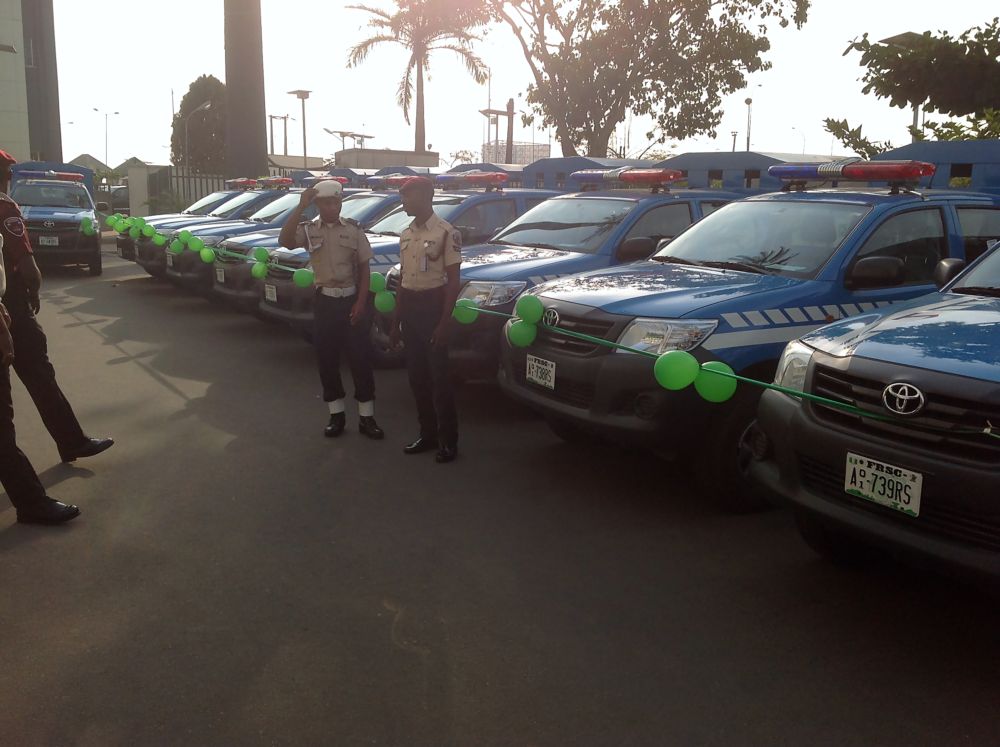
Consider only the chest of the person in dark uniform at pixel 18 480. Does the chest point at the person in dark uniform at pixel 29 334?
no

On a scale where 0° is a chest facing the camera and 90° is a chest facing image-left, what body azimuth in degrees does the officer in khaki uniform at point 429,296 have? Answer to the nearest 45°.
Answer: approximately 45°

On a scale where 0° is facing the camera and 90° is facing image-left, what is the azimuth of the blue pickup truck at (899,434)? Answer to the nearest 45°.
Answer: approximately 45°

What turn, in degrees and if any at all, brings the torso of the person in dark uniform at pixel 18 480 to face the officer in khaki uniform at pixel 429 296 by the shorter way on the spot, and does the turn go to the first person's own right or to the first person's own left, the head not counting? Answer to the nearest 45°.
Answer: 0° — they already face them

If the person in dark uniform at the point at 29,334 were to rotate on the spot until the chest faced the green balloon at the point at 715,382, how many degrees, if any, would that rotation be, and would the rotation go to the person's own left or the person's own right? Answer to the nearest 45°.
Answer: approximately 45° to the person's own right

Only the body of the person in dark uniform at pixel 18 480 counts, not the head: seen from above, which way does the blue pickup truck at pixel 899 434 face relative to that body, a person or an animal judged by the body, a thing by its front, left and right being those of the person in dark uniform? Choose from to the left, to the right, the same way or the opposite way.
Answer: the opposite way

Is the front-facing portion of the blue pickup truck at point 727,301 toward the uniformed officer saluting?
no

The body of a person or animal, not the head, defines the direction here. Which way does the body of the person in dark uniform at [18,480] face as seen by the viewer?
to the viewer's right

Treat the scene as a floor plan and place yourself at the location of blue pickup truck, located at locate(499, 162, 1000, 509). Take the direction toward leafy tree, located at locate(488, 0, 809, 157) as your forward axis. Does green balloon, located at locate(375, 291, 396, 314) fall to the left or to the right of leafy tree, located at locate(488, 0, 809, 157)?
left

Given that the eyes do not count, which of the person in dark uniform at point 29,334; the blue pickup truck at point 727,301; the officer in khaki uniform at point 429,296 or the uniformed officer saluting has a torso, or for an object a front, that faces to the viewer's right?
the person in dark uniform

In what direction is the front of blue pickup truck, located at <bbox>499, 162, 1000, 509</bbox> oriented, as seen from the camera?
facing the viewer and to the left of the viewer

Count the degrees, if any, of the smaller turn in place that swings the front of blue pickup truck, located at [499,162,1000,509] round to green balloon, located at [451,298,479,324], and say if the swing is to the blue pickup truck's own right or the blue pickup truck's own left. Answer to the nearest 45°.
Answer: approximately 90° to the blue pickup truck's own right

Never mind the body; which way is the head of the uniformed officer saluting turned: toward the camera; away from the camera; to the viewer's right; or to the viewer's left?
toward the camera

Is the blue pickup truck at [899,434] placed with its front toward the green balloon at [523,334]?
no

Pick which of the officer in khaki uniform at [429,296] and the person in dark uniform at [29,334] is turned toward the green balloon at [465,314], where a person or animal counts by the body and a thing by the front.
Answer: the person in dark uniform

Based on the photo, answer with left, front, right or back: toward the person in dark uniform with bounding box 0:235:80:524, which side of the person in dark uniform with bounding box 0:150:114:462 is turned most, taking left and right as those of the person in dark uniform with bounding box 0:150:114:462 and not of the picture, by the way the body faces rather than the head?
right

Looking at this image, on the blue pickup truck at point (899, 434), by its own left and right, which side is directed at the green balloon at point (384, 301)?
right

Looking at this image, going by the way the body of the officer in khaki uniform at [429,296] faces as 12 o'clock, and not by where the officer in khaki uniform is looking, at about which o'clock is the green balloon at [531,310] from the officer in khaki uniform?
The green balloon is roughly at 9 o'clock from the officer in khaki uniform.

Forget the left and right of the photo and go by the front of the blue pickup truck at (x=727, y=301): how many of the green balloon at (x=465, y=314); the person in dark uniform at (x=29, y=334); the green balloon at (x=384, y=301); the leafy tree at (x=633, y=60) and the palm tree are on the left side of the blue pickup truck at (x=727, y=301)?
0

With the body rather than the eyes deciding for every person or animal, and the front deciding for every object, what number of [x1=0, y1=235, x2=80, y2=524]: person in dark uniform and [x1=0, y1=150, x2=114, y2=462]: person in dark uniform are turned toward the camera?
0
